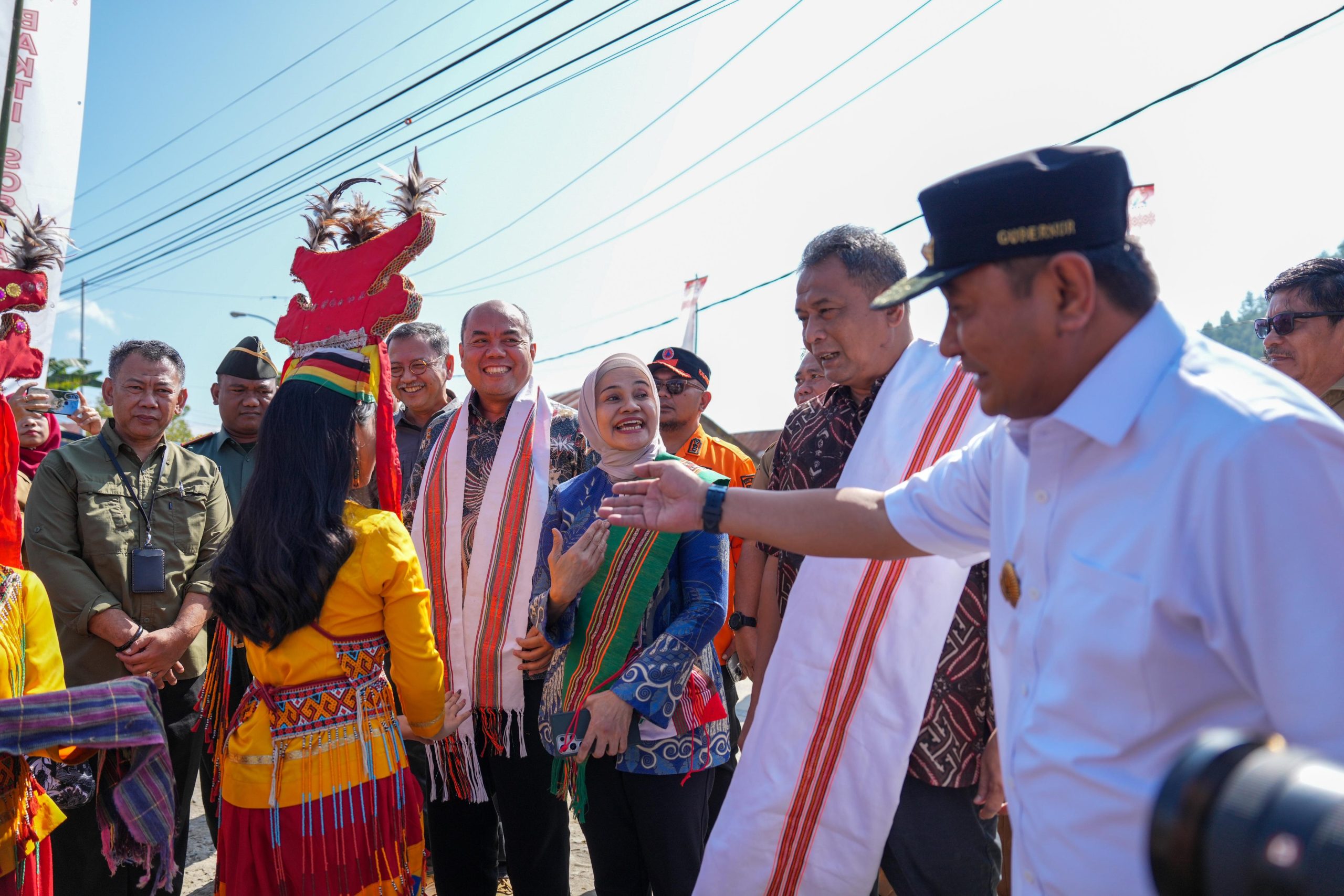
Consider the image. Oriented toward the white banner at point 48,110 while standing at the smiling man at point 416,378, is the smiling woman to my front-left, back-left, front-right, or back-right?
back-left

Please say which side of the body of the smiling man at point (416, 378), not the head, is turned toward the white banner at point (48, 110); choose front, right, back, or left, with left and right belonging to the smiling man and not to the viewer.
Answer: right

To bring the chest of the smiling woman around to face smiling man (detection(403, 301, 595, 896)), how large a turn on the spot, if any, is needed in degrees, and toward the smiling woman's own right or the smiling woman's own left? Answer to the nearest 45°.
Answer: approximately 135° to the smiling woman's own right

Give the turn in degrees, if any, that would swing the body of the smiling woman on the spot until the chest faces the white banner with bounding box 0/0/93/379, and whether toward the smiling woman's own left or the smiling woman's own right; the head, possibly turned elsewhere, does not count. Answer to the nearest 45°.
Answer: approximately 135° to the smiling woman's own right

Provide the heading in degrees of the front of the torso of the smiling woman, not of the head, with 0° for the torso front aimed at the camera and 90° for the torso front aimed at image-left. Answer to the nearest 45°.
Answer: approximately 0°

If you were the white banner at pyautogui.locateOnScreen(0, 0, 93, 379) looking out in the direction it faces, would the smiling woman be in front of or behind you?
behind
